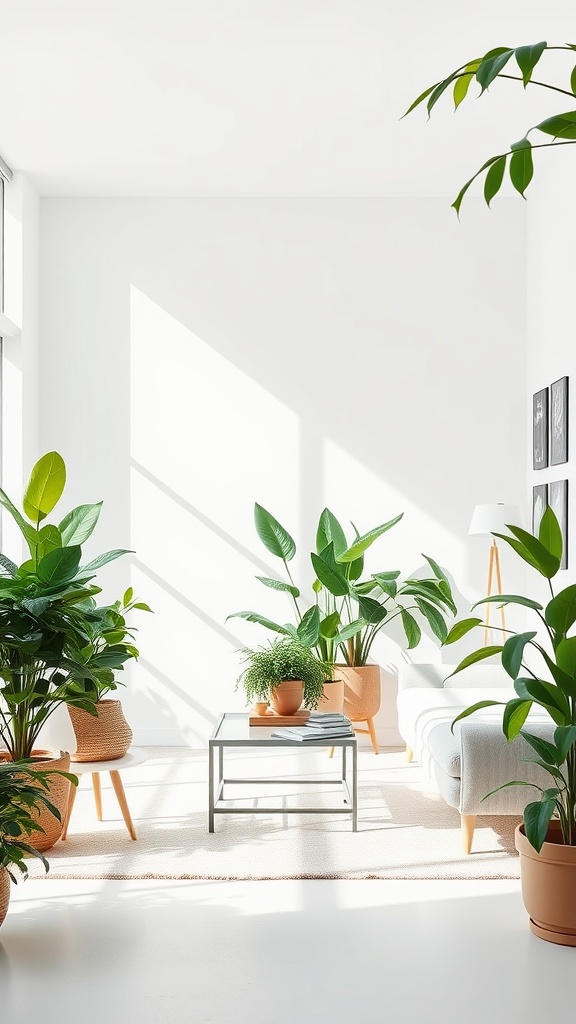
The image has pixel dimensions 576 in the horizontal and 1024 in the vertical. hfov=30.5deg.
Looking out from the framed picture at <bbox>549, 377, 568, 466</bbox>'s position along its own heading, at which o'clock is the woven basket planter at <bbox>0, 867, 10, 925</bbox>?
The woven basket planter is roughly at 10 o'clock from the framed picture.

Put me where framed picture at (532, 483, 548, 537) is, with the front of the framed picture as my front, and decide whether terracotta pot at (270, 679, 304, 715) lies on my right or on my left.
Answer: on my left

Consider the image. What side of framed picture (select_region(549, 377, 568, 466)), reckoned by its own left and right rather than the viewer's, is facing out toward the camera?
left

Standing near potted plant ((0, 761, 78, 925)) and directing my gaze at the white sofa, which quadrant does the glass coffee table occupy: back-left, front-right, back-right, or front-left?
front-left

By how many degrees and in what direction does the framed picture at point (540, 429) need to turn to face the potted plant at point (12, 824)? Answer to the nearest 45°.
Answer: approximately 45° to its left

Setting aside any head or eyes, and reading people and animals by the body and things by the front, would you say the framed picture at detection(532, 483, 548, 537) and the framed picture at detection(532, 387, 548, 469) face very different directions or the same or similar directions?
same or similar directions

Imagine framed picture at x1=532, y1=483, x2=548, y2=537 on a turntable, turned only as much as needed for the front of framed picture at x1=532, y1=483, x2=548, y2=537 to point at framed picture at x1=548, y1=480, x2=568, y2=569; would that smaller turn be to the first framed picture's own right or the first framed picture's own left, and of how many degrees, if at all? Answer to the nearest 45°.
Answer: approximately 90° to the first framed picture's own left

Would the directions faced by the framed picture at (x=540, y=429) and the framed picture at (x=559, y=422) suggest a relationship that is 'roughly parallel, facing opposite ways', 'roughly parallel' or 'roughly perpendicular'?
roughly parallel

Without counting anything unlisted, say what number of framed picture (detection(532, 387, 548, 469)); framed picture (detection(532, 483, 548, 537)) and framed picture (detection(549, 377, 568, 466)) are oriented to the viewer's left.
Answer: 3

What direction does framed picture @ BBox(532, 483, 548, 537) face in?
to the viewer's left

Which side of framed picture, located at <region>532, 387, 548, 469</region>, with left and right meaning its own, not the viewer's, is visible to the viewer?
left

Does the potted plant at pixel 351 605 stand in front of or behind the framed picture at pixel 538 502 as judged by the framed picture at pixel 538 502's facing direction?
in front

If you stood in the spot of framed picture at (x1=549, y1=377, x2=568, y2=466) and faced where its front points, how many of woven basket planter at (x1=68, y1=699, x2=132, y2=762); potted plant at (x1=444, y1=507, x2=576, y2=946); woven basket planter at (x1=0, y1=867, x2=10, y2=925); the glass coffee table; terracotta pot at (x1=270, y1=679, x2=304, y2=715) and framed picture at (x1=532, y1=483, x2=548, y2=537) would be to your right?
1

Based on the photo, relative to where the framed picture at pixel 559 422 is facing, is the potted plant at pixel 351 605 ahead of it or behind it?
ahead
